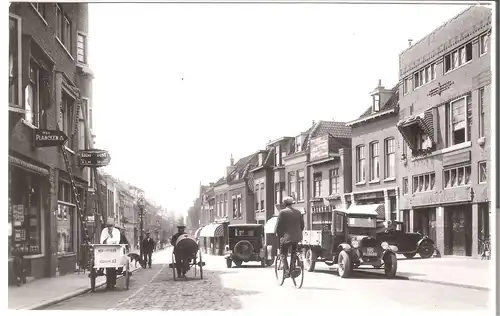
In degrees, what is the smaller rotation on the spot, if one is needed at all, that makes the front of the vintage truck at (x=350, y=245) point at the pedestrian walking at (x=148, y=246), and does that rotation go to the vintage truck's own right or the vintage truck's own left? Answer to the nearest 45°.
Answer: approximately 180°

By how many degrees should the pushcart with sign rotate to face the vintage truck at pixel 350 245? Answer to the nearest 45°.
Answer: approximately 135° to its left

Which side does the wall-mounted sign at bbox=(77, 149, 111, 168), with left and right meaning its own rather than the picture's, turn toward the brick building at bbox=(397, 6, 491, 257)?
left

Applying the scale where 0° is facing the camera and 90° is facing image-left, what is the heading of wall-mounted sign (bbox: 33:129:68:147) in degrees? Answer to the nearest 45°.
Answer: approximately 0°

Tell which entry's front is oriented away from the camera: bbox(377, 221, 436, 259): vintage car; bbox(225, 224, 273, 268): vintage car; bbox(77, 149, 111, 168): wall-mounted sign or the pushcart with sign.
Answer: bbox(225, 224, 273, 268): vintage car

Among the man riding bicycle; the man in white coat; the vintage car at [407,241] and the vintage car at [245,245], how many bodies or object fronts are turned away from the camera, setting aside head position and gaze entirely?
2

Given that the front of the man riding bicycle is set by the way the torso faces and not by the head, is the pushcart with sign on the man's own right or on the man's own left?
on the man's own left

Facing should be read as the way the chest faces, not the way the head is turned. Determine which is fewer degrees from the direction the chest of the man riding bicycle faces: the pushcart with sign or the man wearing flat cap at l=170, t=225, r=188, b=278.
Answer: the man wearing flat cap

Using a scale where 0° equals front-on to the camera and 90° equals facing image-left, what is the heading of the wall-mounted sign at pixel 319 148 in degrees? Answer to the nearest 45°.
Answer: approximately 45°

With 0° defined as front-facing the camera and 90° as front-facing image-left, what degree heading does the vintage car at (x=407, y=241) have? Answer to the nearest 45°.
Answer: approximately 315°

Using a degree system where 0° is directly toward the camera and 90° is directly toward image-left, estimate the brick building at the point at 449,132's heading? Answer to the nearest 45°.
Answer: approximately 45°

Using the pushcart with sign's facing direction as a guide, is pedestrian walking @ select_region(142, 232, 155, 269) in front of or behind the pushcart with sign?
behind

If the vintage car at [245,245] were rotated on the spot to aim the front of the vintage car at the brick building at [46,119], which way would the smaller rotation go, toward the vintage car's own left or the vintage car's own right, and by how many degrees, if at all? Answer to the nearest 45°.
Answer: approximately 180°
